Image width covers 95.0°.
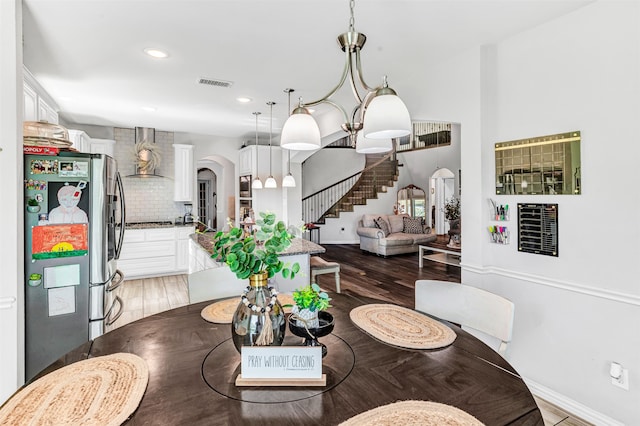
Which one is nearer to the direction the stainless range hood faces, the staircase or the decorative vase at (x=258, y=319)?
the decorative vase

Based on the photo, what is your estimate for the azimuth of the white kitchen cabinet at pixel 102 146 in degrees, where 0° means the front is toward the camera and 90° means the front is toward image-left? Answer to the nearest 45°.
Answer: approximately 0°

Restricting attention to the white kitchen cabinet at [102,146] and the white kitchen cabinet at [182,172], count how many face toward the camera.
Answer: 2

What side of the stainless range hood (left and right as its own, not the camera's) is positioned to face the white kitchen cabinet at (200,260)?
front

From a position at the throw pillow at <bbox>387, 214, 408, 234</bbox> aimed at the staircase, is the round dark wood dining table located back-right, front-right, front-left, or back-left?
back-left

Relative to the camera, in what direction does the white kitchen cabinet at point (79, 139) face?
facing the viewer and to the right of the viewer

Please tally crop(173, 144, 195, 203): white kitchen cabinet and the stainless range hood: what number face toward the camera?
2

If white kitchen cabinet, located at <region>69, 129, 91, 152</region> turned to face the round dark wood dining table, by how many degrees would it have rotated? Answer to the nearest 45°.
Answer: approximately 45° to its right

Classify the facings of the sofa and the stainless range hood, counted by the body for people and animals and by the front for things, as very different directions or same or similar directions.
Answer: same or similar directions

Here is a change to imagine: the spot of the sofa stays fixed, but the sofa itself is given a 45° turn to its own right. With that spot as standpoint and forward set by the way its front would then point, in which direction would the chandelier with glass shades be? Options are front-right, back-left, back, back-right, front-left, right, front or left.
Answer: front

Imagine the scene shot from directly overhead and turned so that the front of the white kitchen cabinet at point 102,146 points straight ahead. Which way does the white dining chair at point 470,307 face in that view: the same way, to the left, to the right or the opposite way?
to the right

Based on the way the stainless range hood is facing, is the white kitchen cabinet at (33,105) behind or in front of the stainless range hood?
in front

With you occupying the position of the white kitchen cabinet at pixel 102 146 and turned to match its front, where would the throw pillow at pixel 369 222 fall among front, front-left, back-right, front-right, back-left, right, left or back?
left

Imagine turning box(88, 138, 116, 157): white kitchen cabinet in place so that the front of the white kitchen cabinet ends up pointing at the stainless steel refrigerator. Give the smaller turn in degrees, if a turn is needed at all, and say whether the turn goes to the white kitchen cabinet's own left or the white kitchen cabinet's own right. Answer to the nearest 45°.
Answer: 0° — it already faces it

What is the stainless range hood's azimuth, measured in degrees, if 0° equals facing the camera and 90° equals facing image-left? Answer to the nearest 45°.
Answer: approximately 0°

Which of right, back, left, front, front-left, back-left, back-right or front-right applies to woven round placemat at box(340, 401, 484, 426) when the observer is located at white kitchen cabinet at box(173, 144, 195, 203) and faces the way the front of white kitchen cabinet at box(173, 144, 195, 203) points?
front

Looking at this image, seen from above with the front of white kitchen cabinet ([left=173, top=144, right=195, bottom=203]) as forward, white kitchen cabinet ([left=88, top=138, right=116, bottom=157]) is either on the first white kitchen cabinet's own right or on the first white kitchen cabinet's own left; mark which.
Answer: on the first white kitchen cabinet's own right

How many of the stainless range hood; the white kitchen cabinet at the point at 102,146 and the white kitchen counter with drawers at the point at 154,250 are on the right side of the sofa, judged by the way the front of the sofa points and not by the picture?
3

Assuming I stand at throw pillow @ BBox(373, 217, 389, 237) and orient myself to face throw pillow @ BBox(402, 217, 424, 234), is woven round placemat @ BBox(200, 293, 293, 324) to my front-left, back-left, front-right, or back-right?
back-right

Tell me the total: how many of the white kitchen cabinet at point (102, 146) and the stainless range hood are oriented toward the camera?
2
